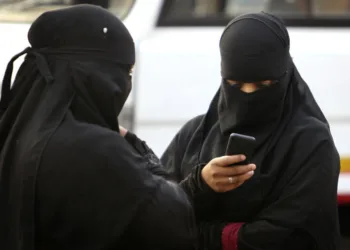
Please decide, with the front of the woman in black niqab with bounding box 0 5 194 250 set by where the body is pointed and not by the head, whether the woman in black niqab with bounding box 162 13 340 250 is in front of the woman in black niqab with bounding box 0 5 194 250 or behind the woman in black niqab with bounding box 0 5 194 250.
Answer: in front

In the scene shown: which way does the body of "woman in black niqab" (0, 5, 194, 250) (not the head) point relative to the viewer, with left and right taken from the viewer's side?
facing away from the viewer and to the right of the viewer

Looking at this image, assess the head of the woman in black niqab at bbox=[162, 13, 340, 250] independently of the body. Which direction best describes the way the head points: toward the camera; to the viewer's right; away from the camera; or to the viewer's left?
toward the camera
